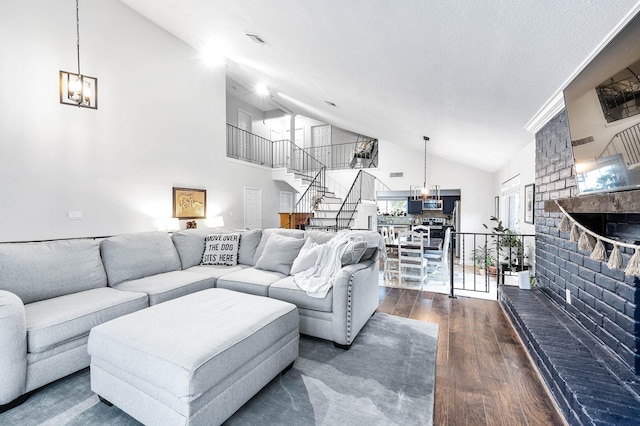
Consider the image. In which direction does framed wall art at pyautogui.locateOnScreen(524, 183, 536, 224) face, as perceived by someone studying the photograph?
facing to the left of the viewer

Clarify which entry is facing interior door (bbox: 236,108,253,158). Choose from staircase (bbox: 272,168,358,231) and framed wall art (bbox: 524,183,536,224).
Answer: the framed wall art

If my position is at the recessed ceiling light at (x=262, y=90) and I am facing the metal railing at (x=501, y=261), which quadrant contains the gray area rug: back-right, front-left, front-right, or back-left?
front-right

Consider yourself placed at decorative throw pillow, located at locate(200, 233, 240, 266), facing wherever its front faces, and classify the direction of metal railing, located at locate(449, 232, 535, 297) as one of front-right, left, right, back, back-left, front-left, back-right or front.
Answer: left

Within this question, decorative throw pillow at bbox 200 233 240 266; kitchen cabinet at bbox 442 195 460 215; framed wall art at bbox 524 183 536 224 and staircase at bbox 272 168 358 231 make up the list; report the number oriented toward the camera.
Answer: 3

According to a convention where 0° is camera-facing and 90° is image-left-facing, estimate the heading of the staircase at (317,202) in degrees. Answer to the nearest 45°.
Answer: approximately 0°

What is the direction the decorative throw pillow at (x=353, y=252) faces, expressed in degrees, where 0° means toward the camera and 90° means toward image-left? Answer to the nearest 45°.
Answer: approximately 45°

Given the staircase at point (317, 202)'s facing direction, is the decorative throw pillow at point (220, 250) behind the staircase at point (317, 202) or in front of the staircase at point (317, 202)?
in front

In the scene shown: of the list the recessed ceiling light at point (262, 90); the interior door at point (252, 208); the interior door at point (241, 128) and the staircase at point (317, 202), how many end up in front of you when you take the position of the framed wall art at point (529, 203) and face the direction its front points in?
4

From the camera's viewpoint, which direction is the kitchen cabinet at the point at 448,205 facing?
toward the camera

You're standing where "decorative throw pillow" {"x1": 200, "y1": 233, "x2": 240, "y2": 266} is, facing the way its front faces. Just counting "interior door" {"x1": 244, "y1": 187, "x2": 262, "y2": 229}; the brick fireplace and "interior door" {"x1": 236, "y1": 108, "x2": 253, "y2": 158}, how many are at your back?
2

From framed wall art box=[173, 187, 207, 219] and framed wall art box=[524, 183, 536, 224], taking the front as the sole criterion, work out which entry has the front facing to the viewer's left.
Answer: framed wall art box=[524, 183, 536, 224]

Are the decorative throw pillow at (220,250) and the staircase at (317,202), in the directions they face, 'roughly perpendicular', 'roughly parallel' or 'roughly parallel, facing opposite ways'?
roughly parallel

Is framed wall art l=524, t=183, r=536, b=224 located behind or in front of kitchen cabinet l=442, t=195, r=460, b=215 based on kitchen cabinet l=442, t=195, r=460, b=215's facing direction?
in front

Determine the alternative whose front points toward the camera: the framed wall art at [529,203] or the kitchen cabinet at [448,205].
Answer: the kitchen cabinet
